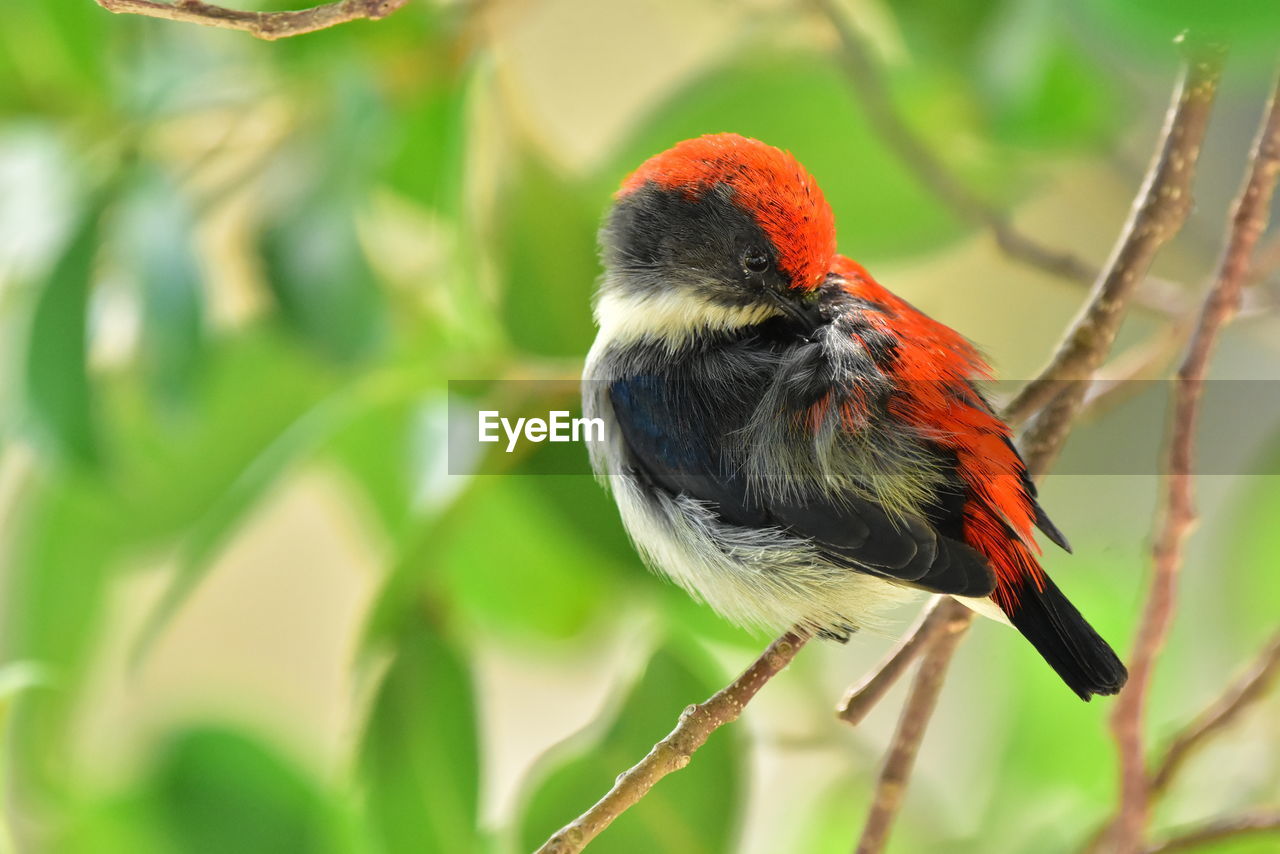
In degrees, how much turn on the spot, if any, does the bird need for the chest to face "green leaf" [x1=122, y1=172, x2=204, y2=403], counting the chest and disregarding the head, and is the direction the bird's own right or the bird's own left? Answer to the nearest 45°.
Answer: approximately 45° to the bird's own right

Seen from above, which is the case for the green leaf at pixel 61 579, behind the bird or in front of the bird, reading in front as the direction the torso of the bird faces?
in front

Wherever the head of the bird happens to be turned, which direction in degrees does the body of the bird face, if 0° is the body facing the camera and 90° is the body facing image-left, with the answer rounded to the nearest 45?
approximately 90°
